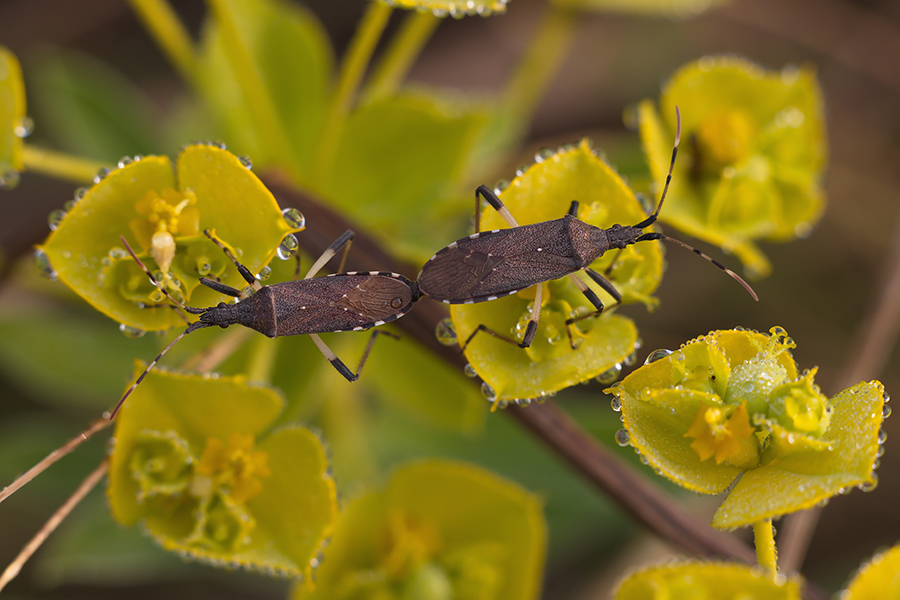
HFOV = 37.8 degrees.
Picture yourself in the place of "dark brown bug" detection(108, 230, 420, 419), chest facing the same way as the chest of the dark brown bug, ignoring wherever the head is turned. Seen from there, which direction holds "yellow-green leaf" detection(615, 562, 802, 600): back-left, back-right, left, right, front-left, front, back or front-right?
back-left

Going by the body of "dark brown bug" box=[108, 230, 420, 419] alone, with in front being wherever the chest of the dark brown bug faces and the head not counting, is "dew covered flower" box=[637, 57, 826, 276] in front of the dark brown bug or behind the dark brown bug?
behind

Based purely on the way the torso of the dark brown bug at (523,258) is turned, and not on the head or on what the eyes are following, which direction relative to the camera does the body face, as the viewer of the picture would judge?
to the viewer's right

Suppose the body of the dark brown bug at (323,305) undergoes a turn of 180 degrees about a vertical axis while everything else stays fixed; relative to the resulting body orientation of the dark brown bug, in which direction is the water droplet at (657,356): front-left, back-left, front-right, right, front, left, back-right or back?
front-right

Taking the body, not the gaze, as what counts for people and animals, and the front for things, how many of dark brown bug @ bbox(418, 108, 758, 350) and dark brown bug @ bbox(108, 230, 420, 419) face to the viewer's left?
1

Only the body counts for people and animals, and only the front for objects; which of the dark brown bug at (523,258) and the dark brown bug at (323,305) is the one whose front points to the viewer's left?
the dark brown bug at (323,305)

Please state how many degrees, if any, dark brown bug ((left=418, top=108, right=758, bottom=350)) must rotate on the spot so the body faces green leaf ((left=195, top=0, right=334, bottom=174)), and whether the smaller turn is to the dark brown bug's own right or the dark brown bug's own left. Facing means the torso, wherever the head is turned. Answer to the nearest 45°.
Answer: approximately 135° to the dark brown bug's own left

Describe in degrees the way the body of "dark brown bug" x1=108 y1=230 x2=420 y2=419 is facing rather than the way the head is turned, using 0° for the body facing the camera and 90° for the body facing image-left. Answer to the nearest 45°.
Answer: approximately 90°

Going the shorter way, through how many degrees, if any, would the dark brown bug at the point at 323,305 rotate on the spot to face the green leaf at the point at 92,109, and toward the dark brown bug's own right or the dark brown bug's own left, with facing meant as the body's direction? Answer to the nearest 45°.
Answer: approximately 45° to the dark brown bug's own right

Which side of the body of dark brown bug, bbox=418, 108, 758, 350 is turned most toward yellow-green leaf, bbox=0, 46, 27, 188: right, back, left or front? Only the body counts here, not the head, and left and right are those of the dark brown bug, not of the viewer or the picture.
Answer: back
